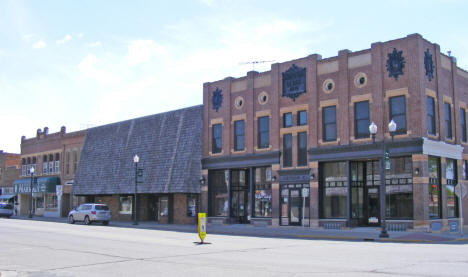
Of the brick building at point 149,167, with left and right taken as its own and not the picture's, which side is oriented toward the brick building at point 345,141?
left

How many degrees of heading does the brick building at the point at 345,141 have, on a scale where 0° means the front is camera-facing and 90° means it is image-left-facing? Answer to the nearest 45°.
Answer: approximately 45°

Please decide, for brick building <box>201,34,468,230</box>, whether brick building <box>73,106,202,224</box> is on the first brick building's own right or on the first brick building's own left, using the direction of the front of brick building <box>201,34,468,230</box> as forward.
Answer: on the first brick building's own right

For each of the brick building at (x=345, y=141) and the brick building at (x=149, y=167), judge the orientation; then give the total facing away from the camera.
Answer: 0

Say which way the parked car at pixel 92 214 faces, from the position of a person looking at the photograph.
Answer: facing away from the viewer and to the left of the viewer

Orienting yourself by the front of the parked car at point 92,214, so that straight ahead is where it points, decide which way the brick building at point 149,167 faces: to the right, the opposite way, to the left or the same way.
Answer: to the left

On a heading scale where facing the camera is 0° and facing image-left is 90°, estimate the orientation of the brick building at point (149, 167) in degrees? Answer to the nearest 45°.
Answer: approximately 45°

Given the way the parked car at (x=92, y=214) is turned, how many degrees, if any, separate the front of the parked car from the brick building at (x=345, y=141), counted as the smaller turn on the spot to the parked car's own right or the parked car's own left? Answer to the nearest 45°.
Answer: approximately 180°
